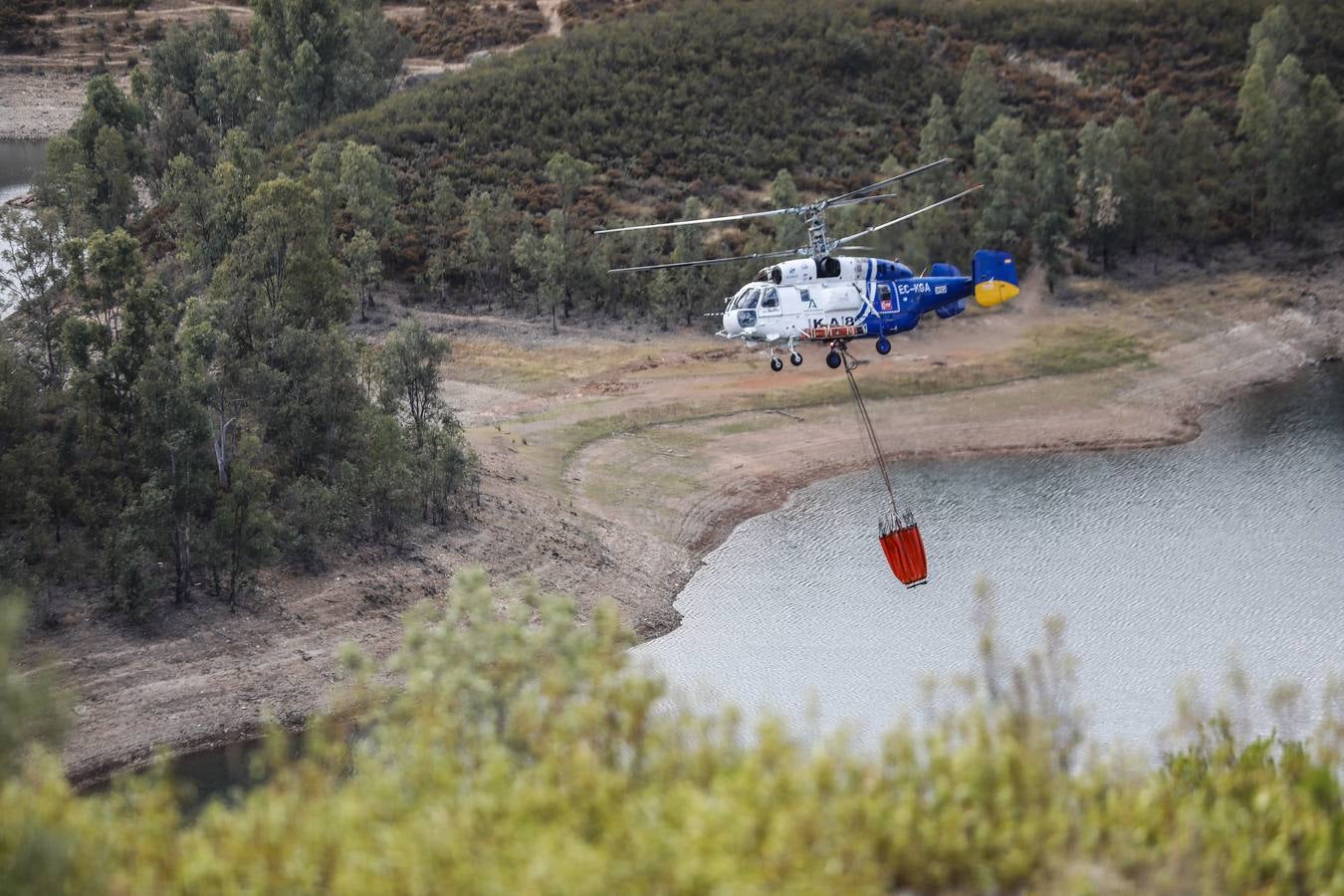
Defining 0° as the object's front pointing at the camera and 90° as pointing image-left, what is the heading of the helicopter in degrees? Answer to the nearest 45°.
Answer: approximately 45°
